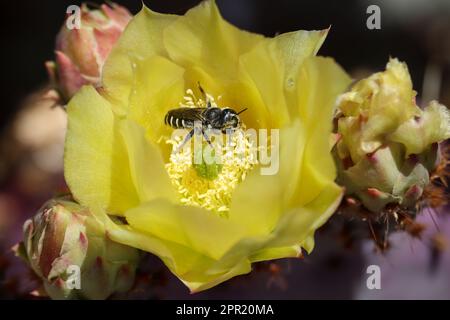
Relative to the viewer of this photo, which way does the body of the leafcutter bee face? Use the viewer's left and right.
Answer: facing to the right of the viewer
